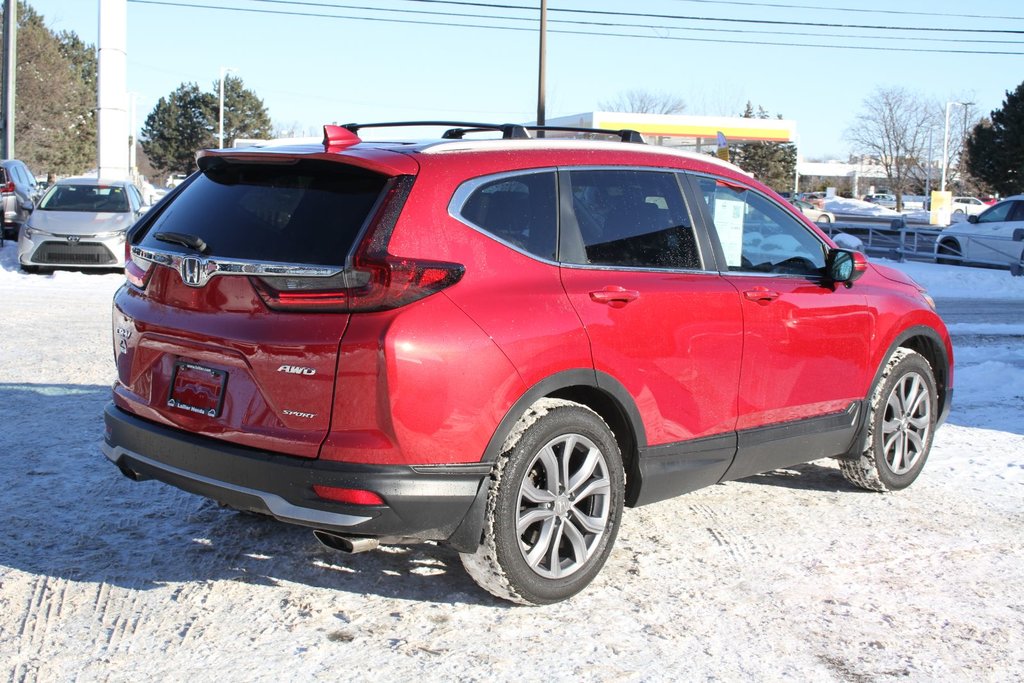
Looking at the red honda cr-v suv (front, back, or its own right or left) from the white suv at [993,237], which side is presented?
front

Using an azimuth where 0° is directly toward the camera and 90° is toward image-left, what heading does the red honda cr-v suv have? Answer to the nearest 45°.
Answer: approximately 225°

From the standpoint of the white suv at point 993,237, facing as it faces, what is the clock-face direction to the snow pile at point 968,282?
The snow pile is roughly at 9 o'clock from the white suv.

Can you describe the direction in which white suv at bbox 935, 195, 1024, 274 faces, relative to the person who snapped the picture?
facing to the left of the viewer

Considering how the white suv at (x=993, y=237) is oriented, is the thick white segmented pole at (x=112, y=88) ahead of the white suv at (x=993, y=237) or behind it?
ahead

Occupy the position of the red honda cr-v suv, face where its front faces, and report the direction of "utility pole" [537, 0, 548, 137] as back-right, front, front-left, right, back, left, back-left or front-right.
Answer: front-left

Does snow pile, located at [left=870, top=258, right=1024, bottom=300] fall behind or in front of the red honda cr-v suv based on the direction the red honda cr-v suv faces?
in front
